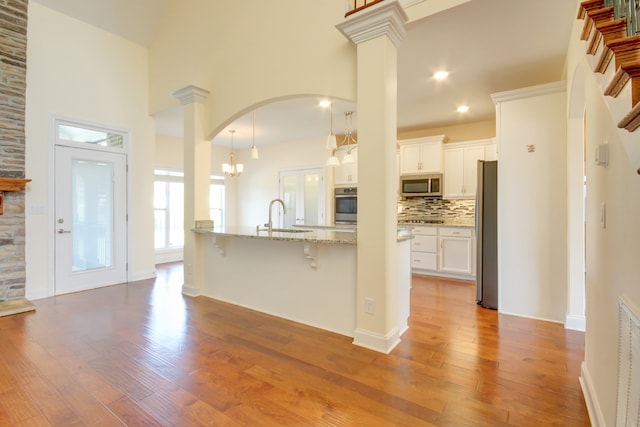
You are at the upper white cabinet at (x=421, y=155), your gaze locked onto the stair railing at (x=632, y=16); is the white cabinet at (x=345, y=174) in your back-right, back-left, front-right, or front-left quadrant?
back-right

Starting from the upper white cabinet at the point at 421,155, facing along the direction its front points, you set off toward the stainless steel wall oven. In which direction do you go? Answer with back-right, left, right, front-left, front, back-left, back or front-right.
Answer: right

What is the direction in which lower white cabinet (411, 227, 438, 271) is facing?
toward the camera

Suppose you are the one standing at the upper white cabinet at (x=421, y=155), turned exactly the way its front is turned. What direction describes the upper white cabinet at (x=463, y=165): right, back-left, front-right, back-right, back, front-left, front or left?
left

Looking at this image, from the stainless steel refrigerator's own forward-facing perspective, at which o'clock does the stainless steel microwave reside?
The stainless steel microwave is roughly at 2 o'clock from the stainless steel refrigerator.

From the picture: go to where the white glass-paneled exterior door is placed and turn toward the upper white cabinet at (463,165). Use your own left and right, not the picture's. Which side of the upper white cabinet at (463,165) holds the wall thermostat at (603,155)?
right

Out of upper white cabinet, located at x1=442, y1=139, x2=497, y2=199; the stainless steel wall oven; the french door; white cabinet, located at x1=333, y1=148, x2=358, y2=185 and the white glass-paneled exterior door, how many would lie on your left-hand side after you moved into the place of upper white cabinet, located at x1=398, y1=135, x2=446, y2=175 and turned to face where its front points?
1

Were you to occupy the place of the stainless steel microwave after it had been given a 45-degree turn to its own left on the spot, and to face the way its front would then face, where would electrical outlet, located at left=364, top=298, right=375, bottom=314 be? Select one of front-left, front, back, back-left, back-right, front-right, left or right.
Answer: front-right

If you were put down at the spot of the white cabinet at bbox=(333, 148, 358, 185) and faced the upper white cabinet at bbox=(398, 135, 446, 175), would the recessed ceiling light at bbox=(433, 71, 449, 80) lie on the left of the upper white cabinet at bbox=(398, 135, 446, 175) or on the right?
right

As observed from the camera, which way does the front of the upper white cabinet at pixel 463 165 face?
facing the viewer

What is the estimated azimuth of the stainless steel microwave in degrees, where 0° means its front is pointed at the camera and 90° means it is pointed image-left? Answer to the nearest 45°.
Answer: approximately 0°
